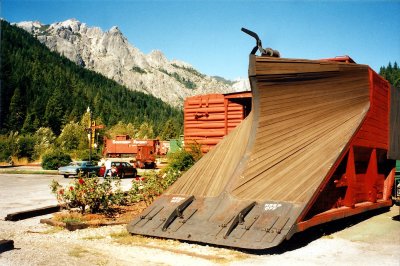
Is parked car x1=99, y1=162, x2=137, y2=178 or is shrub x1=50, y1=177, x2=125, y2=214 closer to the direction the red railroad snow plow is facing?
the shrub

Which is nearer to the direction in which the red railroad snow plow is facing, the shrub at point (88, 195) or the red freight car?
the shrub

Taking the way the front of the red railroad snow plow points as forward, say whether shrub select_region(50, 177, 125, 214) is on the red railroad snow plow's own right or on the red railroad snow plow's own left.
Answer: on the red railroad snow plow's own right

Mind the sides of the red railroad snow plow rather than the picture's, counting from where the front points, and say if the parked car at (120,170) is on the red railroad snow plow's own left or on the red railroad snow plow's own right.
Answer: on the red railroad snow plow's own right

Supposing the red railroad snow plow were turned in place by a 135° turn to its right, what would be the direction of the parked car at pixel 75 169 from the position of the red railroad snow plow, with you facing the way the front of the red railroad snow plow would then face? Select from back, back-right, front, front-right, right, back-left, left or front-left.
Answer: front-left

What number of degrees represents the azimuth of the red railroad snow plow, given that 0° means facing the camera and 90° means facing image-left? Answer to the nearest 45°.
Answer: approximately 45°
